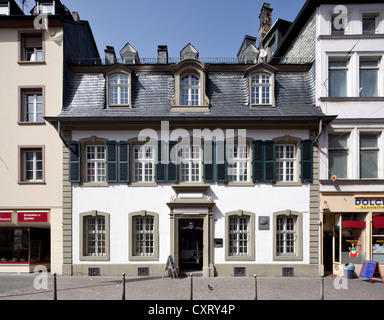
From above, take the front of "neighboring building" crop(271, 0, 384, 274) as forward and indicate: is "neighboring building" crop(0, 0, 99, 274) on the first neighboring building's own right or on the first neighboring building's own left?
on the first neighboring building's own right

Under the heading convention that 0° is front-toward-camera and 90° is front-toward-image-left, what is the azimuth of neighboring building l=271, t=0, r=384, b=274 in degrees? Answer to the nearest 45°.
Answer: approximately 0°

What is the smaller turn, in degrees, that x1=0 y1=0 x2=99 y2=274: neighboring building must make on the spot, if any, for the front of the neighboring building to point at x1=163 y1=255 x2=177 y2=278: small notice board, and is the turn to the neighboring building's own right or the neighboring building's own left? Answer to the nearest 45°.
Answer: approximately 45° to the neighboring building's own left

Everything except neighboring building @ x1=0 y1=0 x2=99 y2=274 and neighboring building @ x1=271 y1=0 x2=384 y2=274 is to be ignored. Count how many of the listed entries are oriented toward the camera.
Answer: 2

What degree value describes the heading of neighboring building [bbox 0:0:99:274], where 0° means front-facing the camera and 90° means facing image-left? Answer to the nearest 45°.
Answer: approximately 0°

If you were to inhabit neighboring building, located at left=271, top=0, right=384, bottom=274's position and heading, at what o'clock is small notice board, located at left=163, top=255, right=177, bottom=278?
The small notice board is roughly at 2 o'clock from the neighboring building.

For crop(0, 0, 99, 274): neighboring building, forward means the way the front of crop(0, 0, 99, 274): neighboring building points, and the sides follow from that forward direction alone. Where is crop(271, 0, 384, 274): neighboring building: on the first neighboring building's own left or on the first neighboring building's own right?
on the first neighboring building's own left
